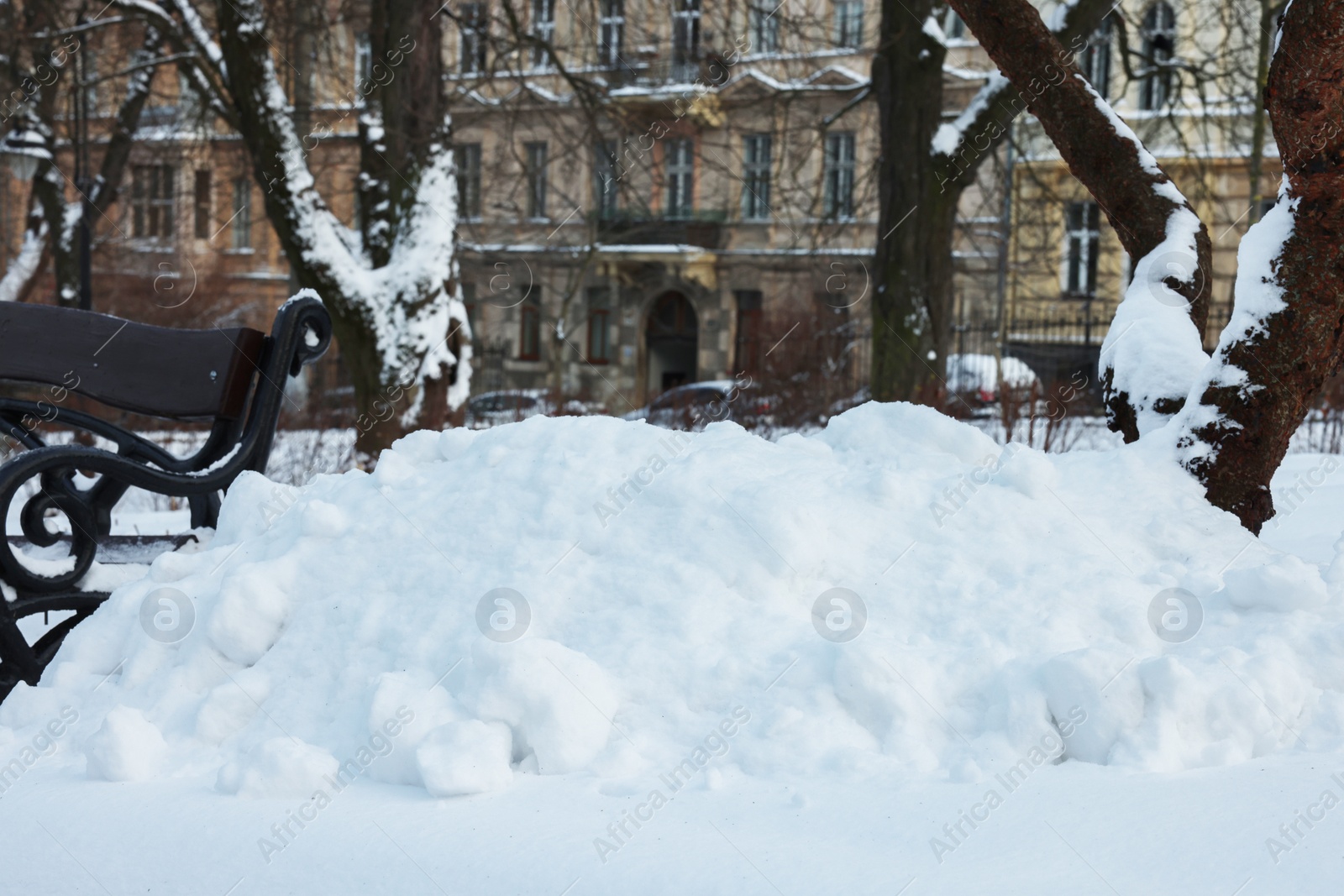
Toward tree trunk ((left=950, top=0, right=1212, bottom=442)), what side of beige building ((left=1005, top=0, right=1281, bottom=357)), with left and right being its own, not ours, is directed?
front

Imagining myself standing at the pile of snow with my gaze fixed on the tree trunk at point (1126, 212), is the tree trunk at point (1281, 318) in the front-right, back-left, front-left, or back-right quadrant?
front-right

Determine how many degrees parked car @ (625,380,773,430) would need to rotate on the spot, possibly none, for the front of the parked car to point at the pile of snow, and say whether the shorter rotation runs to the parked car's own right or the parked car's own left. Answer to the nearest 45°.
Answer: approximately 90° to the parked car's own left

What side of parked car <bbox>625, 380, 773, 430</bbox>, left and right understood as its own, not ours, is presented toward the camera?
left

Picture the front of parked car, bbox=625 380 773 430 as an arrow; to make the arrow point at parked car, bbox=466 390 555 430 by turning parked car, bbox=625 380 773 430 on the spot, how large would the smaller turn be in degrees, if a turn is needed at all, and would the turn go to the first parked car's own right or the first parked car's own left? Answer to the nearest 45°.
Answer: approximately 45° to the first parked car's own right

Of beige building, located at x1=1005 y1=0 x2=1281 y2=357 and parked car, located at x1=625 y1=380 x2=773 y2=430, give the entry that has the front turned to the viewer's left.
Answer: the parked car

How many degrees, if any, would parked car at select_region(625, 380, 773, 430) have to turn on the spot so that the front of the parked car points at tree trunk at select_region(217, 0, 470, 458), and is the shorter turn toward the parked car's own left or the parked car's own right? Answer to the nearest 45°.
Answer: approximately 45° to the parked car's own left

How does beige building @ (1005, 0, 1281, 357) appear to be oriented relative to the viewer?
toward the camera

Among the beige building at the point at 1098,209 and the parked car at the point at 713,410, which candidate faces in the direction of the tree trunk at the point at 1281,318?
the beige building

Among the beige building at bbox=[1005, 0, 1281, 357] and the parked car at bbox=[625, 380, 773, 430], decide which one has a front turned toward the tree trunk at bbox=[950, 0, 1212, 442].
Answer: the beige building

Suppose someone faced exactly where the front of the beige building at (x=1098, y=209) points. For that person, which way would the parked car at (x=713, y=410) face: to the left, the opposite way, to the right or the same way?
to the right

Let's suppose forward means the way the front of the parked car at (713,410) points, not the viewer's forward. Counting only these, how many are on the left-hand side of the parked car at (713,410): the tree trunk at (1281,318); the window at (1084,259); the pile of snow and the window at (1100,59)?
2

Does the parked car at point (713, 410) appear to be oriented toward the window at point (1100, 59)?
no

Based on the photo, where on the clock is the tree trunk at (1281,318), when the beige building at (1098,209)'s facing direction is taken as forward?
The tree trunk is roughly at 12 o'clock from the beige building.

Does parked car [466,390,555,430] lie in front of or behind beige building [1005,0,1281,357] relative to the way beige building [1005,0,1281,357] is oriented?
in front

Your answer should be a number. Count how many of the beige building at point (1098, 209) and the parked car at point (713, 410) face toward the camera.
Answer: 1

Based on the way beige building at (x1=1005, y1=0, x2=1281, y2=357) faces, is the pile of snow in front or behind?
in front
